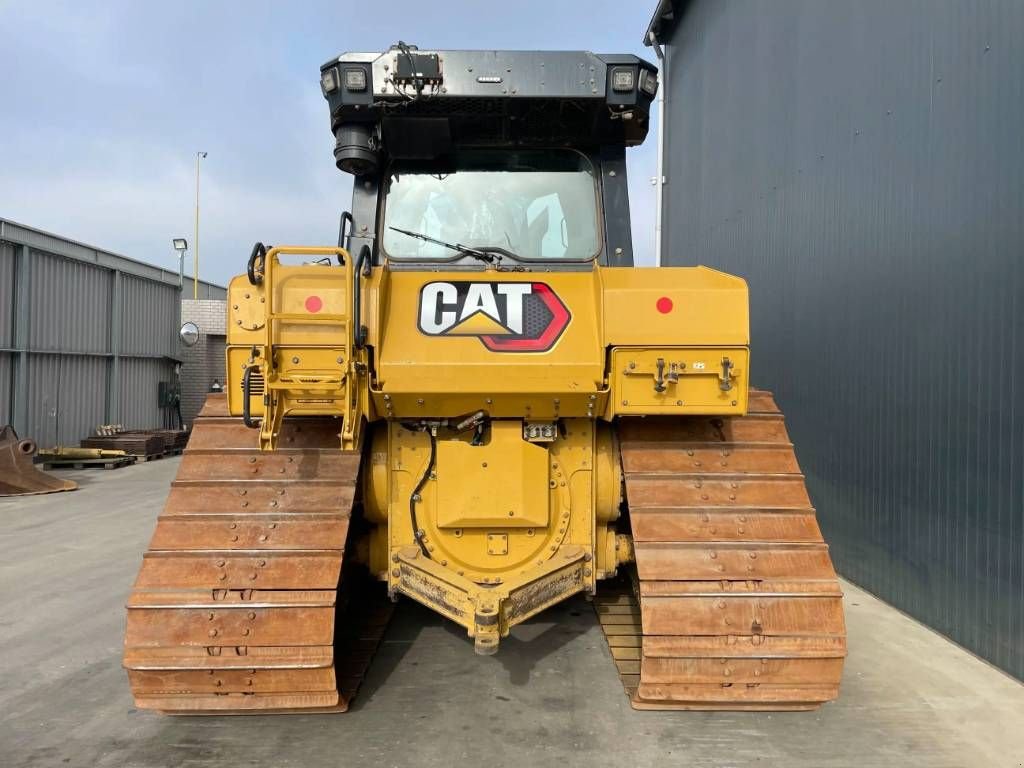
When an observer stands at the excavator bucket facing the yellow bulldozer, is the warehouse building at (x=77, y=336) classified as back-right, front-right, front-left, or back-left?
back-left

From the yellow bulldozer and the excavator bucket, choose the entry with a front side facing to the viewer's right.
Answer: the excavator bucket

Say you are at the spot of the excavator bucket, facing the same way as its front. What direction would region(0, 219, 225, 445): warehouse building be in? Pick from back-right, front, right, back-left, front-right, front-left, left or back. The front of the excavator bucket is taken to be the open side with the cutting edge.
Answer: left

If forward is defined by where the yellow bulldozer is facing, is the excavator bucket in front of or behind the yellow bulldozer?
in front

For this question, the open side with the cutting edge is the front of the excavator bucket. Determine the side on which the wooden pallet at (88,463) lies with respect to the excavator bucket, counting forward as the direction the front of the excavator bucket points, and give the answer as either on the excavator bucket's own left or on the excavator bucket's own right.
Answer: on the excavator bucket's own left

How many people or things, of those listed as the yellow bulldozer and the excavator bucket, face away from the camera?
1

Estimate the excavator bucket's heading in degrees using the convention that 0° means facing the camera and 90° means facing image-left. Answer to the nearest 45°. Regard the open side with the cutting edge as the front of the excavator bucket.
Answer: approximately 270°

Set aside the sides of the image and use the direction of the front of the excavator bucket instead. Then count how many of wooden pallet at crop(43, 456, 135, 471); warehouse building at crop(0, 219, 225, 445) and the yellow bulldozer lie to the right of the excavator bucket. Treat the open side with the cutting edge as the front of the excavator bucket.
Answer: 1

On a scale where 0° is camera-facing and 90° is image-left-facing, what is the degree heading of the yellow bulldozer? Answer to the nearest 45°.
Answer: approximately 180°

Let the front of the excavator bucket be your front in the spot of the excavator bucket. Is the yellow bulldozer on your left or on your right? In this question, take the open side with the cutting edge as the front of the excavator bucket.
on your right

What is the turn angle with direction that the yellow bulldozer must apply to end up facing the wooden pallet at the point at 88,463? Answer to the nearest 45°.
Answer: approximately 45° to its left
